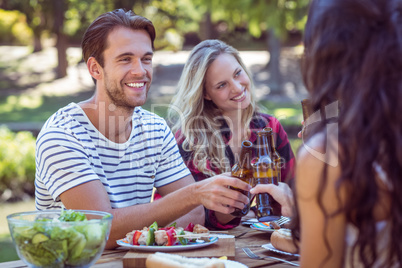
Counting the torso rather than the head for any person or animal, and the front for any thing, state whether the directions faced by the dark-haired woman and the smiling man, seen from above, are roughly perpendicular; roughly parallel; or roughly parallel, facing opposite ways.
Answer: roughly parallel, facing opposite ways

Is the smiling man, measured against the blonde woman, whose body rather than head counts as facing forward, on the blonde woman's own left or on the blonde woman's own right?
on the blonde woman's own right

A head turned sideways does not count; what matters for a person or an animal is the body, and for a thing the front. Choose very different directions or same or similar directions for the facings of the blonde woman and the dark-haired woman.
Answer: very different directions

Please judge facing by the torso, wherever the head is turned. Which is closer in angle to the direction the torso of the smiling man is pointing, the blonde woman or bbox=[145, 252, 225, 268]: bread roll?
the bread roll

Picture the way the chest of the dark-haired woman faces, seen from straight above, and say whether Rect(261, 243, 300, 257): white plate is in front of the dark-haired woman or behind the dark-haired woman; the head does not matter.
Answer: in front

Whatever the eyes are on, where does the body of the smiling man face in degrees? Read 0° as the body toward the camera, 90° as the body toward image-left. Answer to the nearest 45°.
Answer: approximately 315°

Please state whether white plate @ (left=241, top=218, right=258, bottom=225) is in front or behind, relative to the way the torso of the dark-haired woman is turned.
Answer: in front

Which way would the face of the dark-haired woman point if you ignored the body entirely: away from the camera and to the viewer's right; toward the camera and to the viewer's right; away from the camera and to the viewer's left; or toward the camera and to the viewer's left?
away from the camera and to the viewer's left

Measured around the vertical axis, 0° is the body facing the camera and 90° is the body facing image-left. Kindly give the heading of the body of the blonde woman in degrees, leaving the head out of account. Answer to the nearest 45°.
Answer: approximately 315°

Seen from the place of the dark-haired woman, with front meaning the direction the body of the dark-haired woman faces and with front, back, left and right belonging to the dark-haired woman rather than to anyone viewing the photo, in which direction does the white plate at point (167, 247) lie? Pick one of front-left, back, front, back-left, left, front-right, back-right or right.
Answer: front

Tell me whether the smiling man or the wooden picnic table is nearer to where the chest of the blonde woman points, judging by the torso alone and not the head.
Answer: the wooden picnic table

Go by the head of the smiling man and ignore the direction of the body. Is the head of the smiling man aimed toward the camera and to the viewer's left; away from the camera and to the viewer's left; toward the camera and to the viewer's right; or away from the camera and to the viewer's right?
toward the camera and to the viewer's right

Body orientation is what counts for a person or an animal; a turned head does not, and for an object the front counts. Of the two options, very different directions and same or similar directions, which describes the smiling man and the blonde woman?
same or similar directions

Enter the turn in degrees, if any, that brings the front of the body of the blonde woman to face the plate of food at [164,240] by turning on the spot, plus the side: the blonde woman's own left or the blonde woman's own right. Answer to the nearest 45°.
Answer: approximately 45° to the blonde woman's own right

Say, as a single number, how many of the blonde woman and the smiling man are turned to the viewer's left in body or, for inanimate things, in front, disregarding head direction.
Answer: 0

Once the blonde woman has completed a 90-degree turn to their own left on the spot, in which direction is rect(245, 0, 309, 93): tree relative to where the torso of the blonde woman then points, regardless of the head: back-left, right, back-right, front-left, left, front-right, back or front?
front-left

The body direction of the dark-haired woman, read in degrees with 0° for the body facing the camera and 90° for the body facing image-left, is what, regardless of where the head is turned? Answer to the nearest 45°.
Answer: approximately 135°
